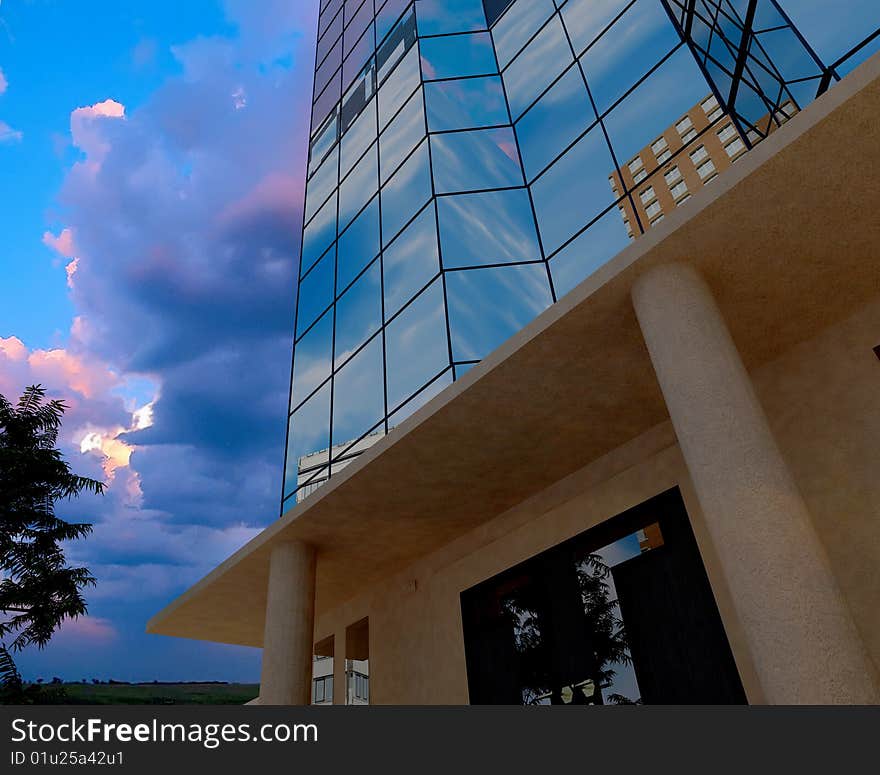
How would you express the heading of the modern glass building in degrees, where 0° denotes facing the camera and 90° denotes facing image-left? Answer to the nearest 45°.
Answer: approximately 45°

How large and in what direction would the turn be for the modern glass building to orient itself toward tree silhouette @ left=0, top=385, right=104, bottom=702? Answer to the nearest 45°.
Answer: approximately 45° to its right
